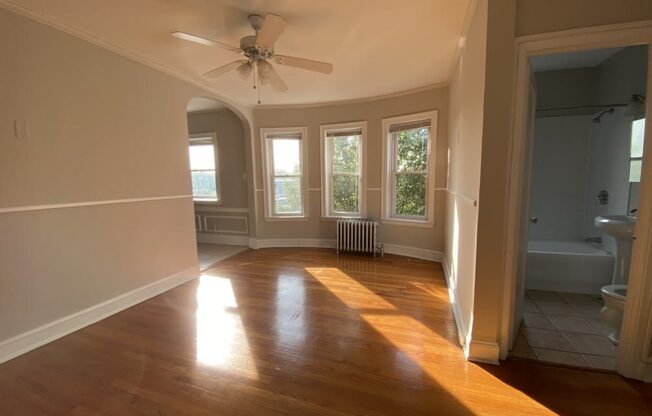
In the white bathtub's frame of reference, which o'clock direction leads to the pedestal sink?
The pedestal sink is roughly at 11 o'clock from the white bathtub.

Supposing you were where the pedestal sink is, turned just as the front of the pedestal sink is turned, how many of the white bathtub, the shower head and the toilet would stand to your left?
1

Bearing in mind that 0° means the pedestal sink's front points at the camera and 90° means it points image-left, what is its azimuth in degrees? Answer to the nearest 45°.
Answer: approximately 90°

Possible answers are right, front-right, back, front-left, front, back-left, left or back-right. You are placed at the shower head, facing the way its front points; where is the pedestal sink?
left

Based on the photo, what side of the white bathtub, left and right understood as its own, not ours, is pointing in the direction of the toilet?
front

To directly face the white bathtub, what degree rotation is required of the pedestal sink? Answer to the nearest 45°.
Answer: approximately 45° to its right

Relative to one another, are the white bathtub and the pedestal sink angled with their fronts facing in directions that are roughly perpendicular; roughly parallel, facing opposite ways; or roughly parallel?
roughly perpendicular

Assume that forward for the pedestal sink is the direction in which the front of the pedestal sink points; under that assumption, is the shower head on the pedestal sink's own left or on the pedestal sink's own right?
on the pedestal sink's own right

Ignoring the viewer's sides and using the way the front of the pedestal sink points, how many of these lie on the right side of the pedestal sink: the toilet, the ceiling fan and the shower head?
1

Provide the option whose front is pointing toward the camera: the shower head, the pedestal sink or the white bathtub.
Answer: the white bathtub

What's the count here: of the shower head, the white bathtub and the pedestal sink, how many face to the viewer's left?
2
